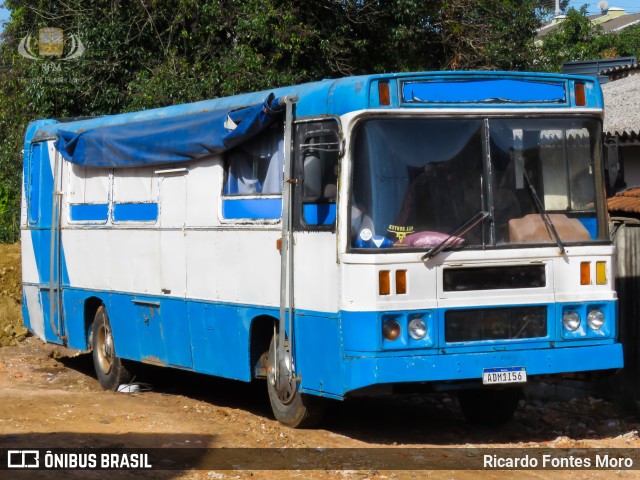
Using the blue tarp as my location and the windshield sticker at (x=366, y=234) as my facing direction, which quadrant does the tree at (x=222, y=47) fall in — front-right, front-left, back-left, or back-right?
back-left

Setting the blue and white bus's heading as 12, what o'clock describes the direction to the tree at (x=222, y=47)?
The tree is roughly at 7 o'clock from the blue and white bus.

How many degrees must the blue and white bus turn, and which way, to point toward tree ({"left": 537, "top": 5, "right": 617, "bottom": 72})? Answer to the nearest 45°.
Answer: approximately 135° to its left

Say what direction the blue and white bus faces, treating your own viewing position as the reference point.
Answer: facing the viewer and to the right of the viewer
